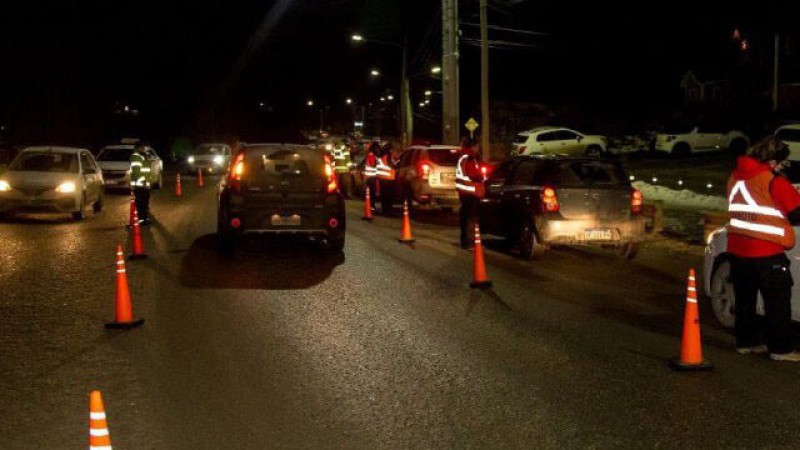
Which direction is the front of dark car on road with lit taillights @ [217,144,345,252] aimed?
away from the camera

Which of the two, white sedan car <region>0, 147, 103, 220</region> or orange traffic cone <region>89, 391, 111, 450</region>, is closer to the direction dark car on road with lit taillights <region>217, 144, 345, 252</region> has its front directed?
the white sedan car

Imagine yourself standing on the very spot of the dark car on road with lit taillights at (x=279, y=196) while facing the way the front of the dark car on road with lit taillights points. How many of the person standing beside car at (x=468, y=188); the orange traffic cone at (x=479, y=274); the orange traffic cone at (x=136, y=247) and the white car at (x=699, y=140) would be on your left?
1

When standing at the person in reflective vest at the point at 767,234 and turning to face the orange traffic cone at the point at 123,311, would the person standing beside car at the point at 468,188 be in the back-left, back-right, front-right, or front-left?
front-right

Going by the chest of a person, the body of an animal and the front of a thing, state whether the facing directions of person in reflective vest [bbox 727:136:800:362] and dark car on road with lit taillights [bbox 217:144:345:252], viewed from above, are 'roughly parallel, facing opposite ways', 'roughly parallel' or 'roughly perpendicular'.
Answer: roughly perpendicular

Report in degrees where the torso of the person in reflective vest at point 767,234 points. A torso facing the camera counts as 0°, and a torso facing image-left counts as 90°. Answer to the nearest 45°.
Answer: approximately 225°

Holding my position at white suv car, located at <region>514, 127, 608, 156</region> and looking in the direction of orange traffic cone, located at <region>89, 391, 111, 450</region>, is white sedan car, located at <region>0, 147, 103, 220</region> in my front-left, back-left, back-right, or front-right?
front-right

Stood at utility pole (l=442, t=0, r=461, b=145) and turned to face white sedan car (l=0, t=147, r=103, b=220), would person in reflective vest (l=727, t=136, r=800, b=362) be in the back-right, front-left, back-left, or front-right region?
front-left

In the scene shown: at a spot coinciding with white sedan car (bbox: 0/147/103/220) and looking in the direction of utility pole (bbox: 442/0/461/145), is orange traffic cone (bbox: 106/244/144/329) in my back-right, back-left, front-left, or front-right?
back-right

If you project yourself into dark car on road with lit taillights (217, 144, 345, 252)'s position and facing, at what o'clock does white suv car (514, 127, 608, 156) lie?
The white suv car is roughly at 1 o'clock from the dark car on road with lit taillights.

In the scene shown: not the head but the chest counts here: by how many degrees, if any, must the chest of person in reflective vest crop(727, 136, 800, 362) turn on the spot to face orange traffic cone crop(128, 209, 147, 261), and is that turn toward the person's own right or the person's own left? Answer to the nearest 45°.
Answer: approximately 135° to the person's own left

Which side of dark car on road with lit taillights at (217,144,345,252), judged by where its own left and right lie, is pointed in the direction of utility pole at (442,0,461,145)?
front
